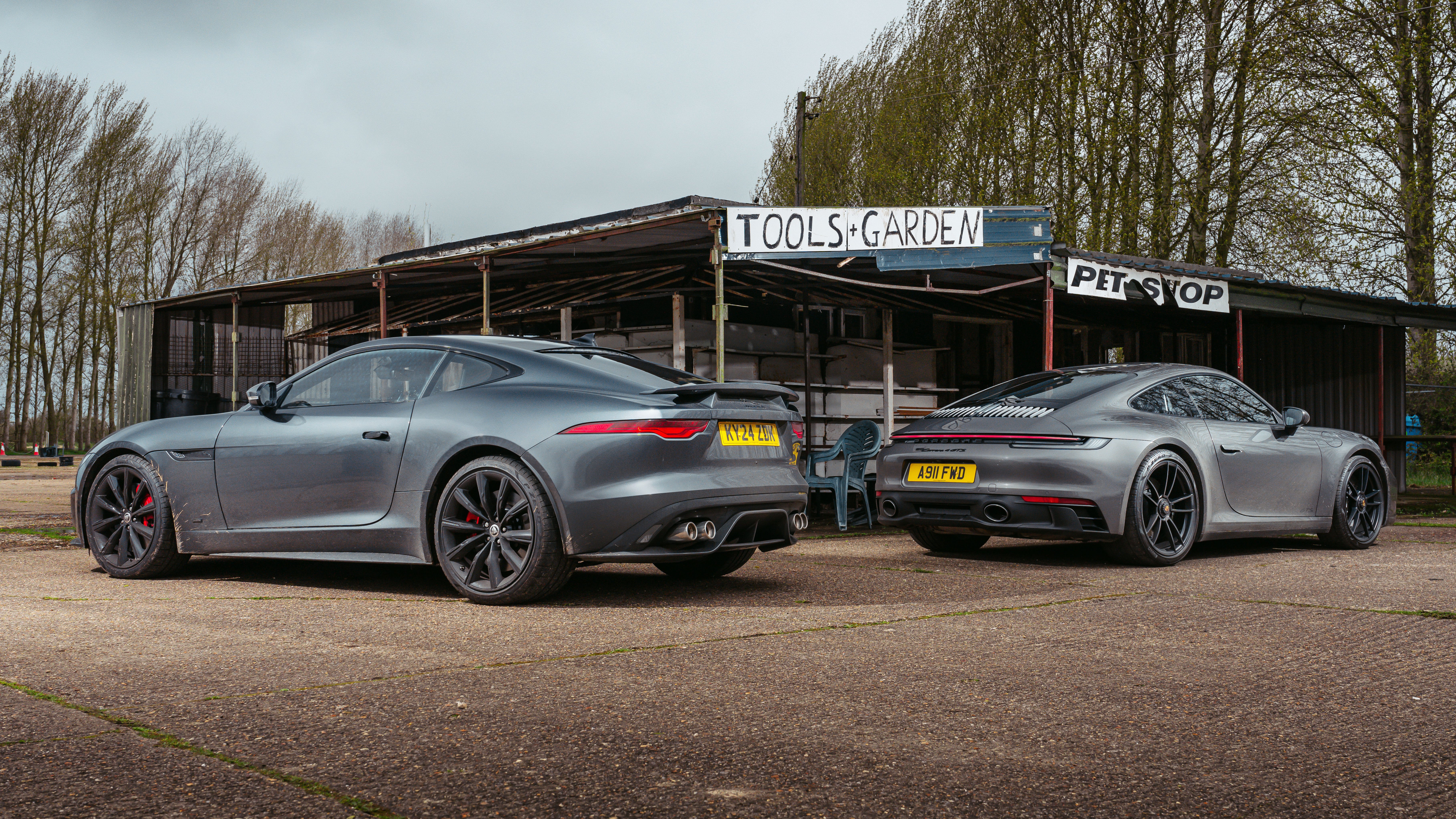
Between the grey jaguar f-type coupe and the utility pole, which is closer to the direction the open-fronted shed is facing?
the grey jaguar f-type coupe

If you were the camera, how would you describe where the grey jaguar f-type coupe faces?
facing away from the viewer and to the left of the viewer

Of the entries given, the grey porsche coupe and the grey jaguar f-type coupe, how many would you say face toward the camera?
0

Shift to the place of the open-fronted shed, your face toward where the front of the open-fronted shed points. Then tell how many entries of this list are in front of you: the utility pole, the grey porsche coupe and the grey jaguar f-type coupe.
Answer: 2

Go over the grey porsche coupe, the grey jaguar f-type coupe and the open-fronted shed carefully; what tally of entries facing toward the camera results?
1

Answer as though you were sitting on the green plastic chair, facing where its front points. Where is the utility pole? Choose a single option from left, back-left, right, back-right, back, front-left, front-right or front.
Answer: back-right

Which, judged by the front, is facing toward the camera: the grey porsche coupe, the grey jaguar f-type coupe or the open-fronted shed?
the open-fronted shed

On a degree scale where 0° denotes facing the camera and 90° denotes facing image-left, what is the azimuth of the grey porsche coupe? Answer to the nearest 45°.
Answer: approximately 225°

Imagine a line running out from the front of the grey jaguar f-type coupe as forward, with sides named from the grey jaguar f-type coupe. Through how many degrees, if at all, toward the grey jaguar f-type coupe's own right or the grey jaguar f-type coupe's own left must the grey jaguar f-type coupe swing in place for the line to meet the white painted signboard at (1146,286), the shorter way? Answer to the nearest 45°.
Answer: approximately 90° to the grey jaguar f-type coupe's own right

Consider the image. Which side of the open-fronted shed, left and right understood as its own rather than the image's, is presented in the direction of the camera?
front

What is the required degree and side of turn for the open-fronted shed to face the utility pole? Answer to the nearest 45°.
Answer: approximately 180°

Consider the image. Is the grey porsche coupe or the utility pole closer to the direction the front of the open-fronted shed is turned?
the grey porsche coupe

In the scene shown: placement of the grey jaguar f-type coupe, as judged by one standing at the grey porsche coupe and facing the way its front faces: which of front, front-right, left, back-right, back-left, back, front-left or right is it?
back

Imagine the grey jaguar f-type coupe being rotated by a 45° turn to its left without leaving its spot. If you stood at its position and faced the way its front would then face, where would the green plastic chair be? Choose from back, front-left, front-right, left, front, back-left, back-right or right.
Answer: back-right

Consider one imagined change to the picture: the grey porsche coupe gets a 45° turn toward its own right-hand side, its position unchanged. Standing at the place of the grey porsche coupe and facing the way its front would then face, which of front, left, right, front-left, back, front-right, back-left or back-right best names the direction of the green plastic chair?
back-left

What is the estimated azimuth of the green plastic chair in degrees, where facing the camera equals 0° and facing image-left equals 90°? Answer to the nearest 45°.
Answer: approximately 45°

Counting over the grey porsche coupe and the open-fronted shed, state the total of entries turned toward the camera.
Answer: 1

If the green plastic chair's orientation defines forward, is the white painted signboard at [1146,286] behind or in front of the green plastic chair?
behind
